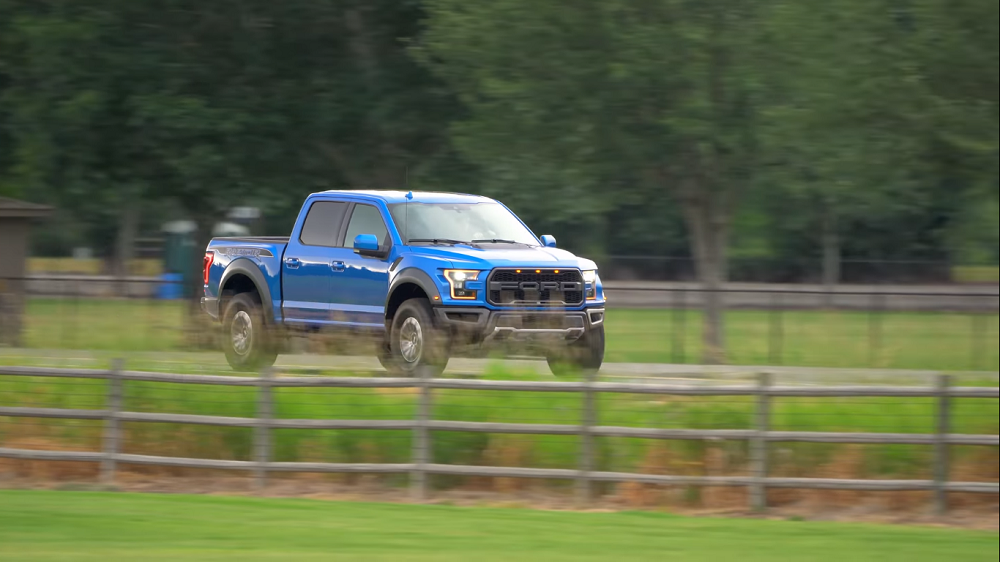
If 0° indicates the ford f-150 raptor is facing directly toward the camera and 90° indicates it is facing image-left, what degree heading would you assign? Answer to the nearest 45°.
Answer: approximately 315°

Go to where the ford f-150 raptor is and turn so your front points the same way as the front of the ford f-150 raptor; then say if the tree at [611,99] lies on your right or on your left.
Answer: on your left

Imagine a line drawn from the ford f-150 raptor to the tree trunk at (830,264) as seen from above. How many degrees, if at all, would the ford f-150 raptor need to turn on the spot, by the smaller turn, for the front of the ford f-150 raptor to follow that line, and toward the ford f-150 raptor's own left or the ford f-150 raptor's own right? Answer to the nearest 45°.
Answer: approximately 90° to the ford f-150 raptor's own left

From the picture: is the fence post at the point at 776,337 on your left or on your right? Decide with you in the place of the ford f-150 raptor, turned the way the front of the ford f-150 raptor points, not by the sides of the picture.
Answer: on your left

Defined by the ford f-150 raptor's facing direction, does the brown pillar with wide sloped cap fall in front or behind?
behind
